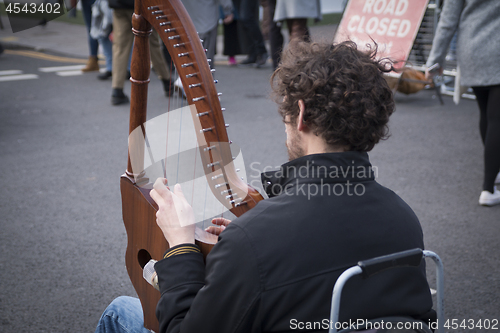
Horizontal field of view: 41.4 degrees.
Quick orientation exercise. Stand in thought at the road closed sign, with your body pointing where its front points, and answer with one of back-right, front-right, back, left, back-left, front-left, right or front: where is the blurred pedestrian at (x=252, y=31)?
back-right

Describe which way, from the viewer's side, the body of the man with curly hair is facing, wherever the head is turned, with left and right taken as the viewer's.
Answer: facing away from the viewer and to the left of the viewer

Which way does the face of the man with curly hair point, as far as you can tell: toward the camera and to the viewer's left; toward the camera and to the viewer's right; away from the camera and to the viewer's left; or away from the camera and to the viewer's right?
away from the camera and to the viewer's left

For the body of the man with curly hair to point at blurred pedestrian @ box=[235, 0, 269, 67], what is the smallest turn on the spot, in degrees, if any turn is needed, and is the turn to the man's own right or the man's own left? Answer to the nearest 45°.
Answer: approximately 45° to the man's own right
